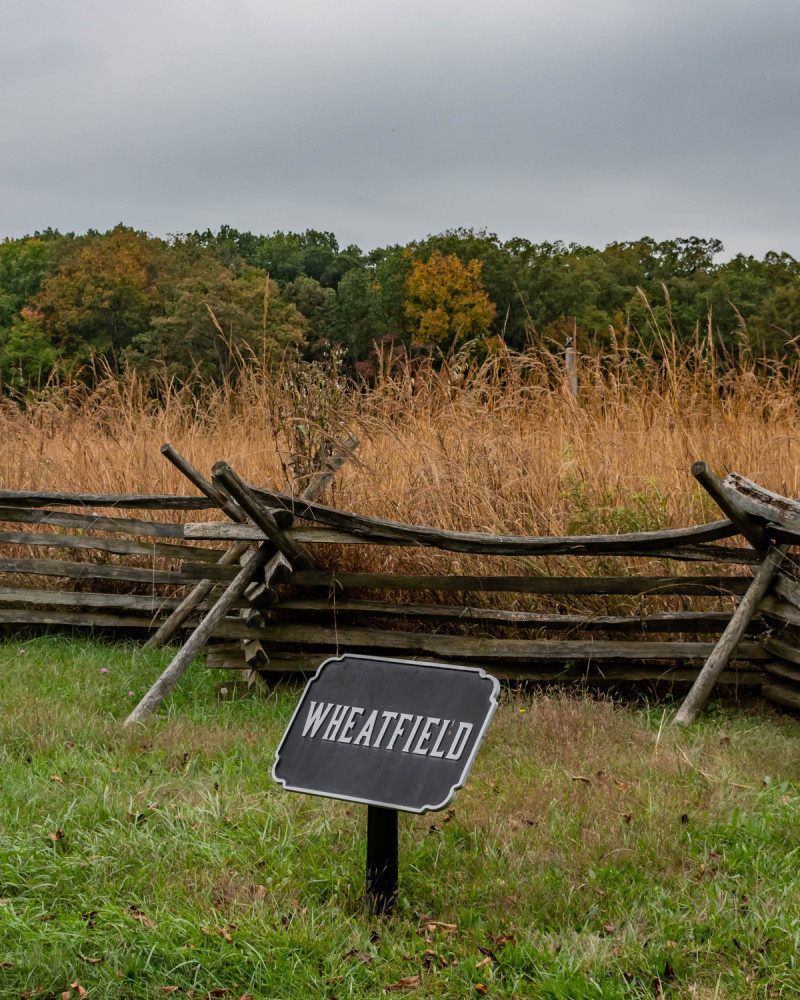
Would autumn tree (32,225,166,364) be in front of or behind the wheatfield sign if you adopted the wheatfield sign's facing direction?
behind

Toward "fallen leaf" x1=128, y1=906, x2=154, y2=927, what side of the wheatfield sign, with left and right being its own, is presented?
right

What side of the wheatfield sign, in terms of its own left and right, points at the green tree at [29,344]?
back

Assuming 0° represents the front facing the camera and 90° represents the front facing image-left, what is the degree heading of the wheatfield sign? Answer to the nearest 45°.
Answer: approximately 0°

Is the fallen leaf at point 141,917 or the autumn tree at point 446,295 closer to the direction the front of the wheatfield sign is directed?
the fallen leaf

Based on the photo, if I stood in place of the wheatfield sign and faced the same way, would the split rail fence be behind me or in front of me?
behind

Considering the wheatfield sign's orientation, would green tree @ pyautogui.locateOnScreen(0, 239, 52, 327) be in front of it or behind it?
behind

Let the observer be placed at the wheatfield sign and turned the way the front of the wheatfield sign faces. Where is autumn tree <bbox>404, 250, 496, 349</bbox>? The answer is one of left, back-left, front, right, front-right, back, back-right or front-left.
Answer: back
